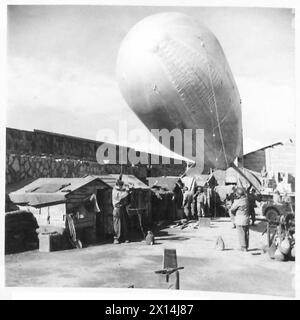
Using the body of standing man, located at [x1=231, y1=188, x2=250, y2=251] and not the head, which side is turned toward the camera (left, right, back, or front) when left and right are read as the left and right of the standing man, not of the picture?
left

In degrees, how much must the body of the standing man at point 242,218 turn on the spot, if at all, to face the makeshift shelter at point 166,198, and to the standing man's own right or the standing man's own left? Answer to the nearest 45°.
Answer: approximately 45° to the standing man's own left

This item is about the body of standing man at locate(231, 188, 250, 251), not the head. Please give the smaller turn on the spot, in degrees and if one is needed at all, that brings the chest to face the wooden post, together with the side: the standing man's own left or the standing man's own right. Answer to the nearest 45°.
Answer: approximately 45° to the standing man's own left

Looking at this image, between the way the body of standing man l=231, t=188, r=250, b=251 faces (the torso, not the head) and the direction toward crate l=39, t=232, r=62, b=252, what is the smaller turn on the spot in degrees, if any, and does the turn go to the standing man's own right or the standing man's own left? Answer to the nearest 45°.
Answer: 0° — they already face it

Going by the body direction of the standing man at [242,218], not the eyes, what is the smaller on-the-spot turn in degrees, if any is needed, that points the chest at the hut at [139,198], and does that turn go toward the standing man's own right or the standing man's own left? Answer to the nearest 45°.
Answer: approximately 90° to the standing man's own left

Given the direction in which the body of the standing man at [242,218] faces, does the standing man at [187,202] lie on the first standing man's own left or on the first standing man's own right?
on the first standing man's own right

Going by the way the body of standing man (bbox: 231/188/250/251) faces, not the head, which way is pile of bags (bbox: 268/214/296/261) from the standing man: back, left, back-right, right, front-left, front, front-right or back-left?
back-left

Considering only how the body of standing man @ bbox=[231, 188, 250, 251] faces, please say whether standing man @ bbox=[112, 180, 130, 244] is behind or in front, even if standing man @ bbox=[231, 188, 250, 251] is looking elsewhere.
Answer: in front
